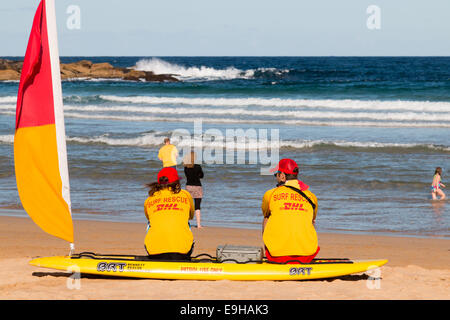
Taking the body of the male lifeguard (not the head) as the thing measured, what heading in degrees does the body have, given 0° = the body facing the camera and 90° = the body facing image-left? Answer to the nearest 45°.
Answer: approximately 180°

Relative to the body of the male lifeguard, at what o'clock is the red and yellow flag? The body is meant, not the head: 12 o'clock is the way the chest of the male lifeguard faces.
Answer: The red and yellow flag is roughly at 9 o'clock from the male lifeguard.

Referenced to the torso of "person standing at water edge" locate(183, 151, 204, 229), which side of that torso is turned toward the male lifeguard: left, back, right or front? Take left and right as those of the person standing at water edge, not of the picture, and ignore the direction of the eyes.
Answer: back

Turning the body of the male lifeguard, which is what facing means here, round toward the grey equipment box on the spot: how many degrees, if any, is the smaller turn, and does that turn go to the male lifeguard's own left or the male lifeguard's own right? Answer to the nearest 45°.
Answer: approximately 45° to the male lifeguard's own left

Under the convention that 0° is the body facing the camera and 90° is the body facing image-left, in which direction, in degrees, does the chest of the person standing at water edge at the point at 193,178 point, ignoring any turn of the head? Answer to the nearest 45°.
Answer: approximately 180°

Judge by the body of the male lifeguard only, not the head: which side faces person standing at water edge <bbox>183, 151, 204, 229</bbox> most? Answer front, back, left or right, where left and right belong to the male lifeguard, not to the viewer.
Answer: front

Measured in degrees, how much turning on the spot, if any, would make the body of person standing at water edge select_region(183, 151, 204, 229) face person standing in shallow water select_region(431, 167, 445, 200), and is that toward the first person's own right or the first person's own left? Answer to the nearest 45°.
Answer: approximately 90° to the first person's own right

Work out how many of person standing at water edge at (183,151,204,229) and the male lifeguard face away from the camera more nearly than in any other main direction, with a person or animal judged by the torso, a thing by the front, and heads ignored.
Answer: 2

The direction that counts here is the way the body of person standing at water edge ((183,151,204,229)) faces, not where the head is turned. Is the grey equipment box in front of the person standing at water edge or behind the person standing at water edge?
behind

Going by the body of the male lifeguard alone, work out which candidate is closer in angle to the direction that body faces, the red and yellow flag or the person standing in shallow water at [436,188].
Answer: the person standing in shallow water

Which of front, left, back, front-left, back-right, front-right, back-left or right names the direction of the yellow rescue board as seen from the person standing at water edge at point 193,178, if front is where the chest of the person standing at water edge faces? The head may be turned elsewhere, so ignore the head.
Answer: back

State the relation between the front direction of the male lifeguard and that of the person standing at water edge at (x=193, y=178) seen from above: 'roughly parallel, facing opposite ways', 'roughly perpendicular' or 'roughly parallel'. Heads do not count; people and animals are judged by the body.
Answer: roughly parallel

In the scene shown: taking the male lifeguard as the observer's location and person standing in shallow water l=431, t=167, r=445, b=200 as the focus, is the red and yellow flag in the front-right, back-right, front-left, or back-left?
back-left
